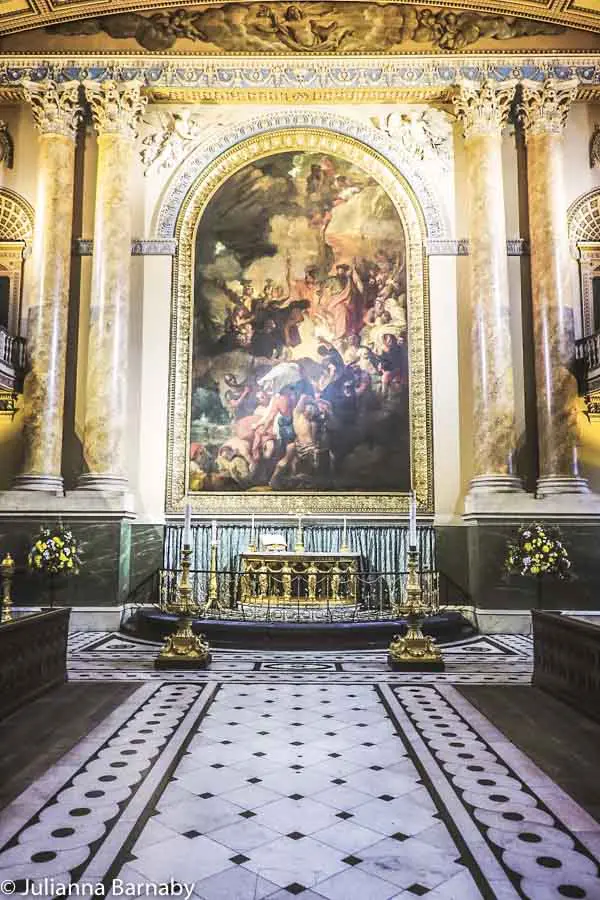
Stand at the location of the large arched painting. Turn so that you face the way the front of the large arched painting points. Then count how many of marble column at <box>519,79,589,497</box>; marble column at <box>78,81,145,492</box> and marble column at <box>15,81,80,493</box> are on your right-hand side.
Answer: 2

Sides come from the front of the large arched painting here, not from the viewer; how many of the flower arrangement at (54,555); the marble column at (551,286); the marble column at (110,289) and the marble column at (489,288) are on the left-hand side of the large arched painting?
2

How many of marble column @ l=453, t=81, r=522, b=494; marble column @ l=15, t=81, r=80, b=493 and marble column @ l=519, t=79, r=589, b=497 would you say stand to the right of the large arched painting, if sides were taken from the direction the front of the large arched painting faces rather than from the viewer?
1

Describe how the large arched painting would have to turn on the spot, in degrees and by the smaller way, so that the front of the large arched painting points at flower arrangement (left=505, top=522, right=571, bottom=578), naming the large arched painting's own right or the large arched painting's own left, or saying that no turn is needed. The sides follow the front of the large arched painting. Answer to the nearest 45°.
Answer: approximately 45° to the large arched painting's own left

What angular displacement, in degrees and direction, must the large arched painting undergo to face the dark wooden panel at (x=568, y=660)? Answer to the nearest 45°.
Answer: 0° — it already faces it

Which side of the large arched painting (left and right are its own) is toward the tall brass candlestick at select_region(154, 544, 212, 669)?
front

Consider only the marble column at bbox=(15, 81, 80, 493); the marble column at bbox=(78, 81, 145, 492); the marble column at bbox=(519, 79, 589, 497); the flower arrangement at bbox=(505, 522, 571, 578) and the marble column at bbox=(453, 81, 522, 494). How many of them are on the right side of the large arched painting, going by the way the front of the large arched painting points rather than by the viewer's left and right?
2

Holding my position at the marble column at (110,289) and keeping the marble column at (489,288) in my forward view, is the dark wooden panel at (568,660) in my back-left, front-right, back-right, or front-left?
front-right

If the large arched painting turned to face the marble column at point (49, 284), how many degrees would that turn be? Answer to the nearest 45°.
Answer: approximately 90° to its right

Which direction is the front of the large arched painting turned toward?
toward the camera

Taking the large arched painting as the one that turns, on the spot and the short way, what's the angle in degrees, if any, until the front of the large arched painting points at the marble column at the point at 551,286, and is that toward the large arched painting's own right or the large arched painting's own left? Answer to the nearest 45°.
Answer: approximately 90° to the large arched painting's own left

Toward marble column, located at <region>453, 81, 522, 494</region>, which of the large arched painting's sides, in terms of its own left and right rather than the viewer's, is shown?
left
